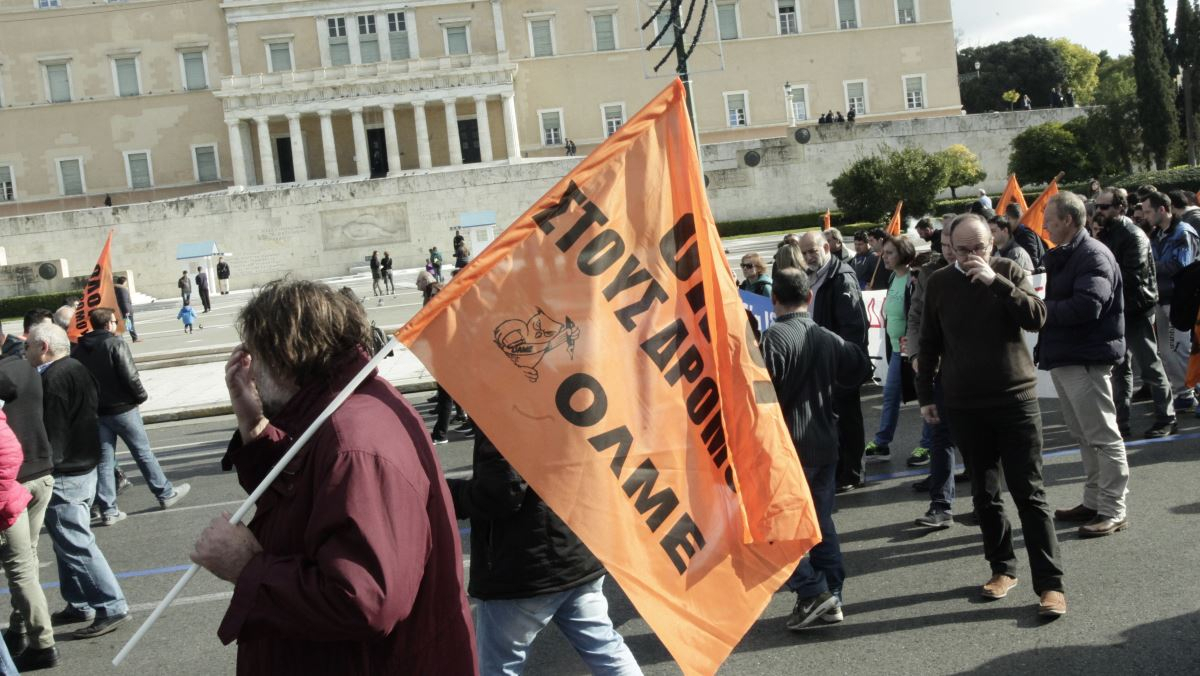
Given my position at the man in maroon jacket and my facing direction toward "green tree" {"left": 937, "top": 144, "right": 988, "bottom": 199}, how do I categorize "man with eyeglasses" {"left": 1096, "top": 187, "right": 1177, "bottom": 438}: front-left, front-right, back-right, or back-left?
front-right

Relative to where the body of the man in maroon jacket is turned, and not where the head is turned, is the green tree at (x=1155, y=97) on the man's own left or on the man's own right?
on the man's own right

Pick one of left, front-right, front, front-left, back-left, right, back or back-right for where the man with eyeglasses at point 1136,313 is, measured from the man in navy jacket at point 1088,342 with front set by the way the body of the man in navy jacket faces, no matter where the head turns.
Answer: right

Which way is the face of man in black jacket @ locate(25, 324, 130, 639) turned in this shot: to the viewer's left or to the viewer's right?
to the viewer's left

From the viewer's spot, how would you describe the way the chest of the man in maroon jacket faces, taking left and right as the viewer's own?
facing to the left of the viewer

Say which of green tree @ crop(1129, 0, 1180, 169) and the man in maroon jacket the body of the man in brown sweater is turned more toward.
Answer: the man in maroon jacket

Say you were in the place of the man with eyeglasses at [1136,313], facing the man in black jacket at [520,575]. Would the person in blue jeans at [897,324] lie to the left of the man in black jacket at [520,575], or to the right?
right

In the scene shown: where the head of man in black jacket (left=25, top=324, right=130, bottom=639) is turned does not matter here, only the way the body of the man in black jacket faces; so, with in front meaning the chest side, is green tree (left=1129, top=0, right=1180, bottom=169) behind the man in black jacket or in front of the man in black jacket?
behind

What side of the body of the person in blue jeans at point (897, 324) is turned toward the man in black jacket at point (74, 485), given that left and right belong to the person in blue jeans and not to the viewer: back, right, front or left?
front

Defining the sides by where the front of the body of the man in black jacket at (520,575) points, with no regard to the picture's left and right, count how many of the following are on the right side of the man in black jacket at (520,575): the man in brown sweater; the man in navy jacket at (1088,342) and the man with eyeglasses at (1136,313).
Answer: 3

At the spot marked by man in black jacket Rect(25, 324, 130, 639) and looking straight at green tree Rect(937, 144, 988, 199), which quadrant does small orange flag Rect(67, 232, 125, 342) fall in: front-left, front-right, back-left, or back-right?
front-left

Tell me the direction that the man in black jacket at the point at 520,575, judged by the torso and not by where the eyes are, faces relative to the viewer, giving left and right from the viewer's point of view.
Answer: facing away from the viewer and to the left of the viewer
